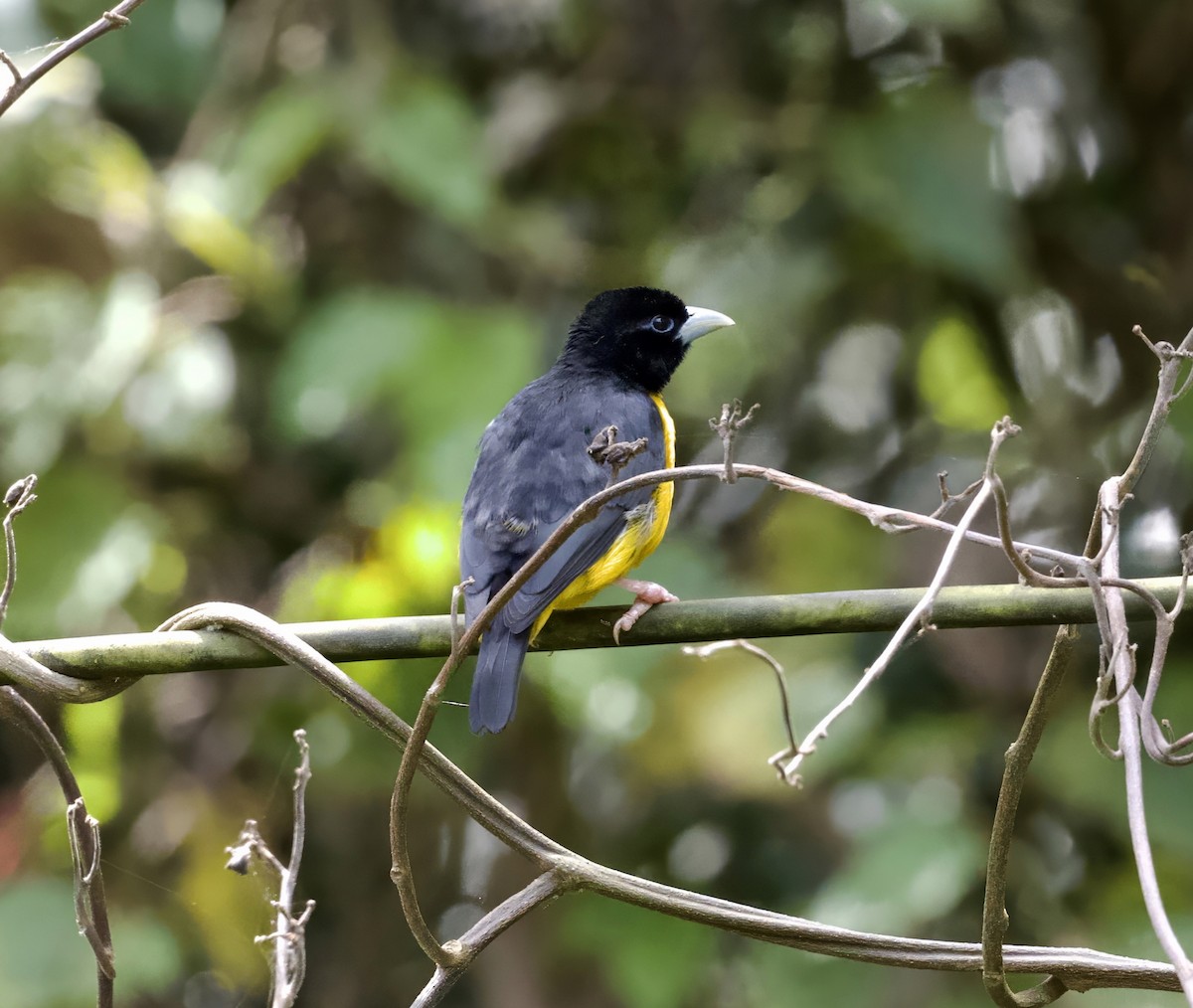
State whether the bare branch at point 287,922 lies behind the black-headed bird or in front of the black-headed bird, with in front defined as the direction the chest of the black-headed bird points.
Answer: behind

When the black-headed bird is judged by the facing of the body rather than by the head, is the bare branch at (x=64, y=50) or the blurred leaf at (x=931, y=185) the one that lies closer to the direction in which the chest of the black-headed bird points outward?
the blurred leaf

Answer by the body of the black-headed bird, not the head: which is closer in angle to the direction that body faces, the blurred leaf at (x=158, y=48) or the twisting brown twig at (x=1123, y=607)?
the twisting brown twig

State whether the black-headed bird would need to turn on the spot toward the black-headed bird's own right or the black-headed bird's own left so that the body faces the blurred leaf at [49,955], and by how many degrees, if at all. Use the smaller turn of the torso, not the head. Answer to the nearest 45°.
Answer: approximately 135° to the black-headed bird's own left

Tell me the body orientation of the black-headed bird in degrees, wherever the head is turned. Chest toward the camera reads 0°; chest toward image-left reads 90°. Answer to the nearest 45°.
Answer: approximately 225°

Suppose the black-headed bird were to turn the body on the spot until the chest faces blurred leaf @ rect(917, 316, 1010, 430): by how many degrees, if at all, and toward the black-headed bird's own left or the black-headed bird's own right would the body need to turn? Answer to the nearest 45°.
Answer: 0° — it already faces it

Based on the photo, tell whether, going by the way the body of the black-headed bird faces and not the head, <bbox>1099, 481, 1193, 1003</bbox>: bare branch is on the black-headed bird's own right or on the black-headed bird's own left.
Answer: on the black-headed bird's own right
